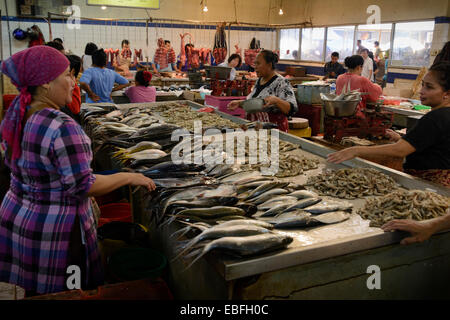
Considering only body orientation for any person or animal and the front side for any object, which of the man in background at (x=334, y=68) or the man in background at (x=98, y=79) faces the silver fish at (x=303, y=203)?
the man in background at (x=334, y=68)

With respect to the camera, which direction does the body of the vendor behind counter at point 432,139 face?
to the viewer's left

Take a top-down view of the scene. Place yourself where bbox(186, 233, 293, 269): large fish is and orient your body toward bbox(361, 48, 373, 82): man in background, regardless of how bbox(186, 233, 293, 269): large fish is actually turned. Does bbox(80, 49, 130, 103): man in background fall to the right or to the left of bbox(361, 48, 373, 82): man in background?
left

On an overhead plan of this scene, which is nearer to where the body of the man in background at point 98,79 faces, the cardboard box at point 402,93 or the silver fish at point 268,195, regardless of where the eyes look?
the cardboard box

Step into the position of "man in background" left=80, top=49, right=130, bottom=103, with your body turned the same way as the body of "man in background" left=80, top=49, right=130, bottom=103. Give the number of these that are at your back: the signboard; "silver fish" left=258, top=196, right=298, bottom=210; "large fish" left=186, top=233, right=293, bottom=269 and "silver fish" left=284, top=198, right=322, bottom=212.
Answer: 3

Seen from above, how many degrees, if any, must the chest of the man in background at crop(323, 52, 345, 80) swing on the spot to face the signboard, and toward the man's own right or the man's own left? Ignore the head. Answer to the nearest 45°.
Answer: approximately 90° to the man's own right

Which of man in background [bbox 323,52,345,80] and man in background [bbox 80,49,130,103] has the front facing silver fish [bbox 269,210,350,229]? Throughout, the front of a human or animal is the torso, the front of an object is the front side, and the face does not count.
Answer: man in background [bbox 323,52,345,80]

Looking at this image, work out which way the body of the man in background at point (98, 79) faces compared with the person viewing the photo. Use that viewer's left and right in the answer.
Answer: facing away from the viewer

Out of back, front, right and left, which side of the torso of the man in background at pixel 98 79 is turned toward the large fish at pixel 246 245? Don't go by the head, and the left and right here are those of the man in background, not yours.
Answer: back

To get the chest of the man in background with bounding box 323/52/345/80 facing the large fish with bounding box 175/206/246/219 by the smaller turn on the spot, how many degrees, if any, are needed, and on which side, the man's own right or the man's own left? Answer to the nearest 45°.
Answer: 0° — they already face it

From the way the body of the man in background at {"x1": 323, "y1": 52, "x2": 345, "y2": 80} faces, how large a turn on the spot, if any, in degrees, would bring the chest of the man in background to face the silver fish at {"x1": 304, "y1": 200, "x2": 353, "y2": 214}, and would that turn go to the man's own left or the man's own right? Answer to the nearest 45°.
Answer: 0° — they already face it

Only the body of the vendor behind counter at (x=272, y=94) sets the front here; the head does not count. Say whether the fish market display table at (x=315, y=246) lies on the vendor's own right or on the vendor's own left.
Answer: on the vendor's own left

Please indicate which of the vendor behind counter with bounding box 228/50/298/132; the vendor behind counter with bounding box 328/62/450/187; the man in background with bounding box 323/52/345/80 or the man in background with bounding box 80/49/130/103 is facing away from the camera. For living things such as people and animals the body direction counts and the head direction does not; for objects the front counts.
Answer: the man in background with bounding box 80/49/130/103

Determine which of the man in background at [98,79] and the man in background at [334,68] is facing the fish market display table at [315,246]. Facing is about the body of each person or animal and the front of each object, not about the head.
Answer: the man in background at [334,68]

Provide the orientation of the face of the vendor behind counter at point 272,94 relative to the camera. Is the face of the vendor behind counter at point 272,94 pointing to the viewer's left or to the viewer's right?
to the viewer's left

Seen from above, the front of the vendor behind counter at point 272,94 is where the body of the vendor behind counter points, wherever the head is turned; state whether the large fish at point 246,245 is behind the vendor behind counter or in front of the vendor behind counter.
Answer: in front

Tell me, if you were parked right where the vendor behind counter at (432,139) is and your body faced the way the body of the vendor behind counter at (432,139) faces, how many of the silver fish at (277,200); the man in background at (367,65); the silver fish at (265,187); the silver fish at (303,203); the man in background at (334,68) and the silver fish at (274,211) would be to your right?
2
